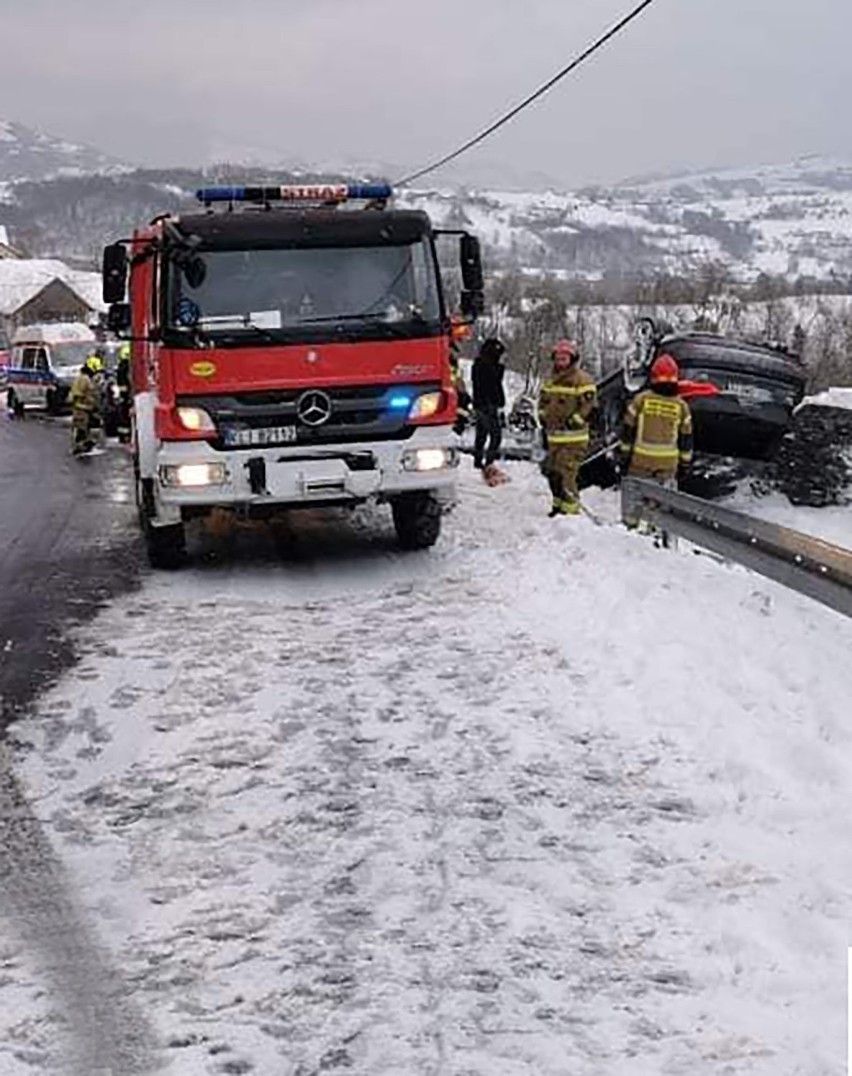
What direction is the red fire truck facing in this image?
toward the camera

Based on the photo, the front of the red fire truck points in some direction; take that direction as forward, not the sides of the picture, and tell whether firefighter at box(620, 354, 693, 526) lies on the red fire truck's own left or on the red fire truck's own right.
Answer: on the red fire truck's own left

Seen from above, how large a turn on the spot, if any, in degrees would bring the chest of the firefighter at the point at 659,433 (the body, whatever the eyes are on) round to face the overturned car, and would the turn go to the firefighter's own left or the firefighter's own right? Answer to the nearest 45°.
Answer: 0° — they already face it

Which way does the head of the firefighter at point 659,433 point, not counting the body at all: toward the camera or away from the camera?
away from the camera

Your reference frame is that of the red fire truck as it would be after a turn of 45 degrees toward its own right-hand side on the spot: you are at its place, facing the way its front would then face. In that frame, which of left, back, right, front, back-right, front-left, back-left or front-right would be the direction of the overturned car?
back

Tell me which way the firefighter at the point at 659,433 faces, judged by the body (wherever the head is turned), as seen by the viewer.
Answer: away from the camera

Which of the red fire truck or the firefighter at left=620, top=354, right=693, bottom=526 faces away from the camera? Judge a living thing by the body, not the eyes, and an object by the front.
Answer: the firefighter

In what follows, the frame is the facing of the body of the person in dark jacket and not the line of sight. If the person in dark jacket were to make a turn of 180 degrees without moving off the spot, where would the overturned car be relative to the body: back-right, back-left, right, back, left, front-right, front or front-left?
back

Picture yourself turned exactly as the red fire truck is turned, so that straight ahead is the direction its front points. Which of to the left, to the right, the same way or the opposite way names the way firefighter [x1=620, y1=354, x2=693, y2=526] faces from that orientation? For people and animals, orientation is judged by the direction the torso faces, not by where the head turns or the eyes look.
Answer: the opposite way

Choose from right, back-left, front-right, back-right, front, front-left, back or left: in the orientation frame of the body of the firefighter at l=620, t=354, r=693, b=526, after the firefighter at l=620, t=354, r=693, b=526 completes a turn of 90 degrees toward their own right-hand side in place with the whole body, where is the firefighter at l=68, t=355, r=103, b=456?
back-left

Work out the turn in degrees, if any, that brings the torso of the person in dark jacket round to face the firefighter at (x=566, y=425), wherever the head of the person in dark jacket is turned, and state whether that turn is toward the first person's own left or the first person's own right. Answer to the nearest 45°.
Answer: approximately 90° to the first person's own right

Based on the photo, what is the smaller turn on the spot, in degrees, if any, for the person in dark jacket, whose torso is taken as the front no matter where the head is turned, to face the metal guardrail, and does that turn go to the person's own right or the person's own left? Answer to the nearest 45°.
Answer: approximately 90° to the person's own right
